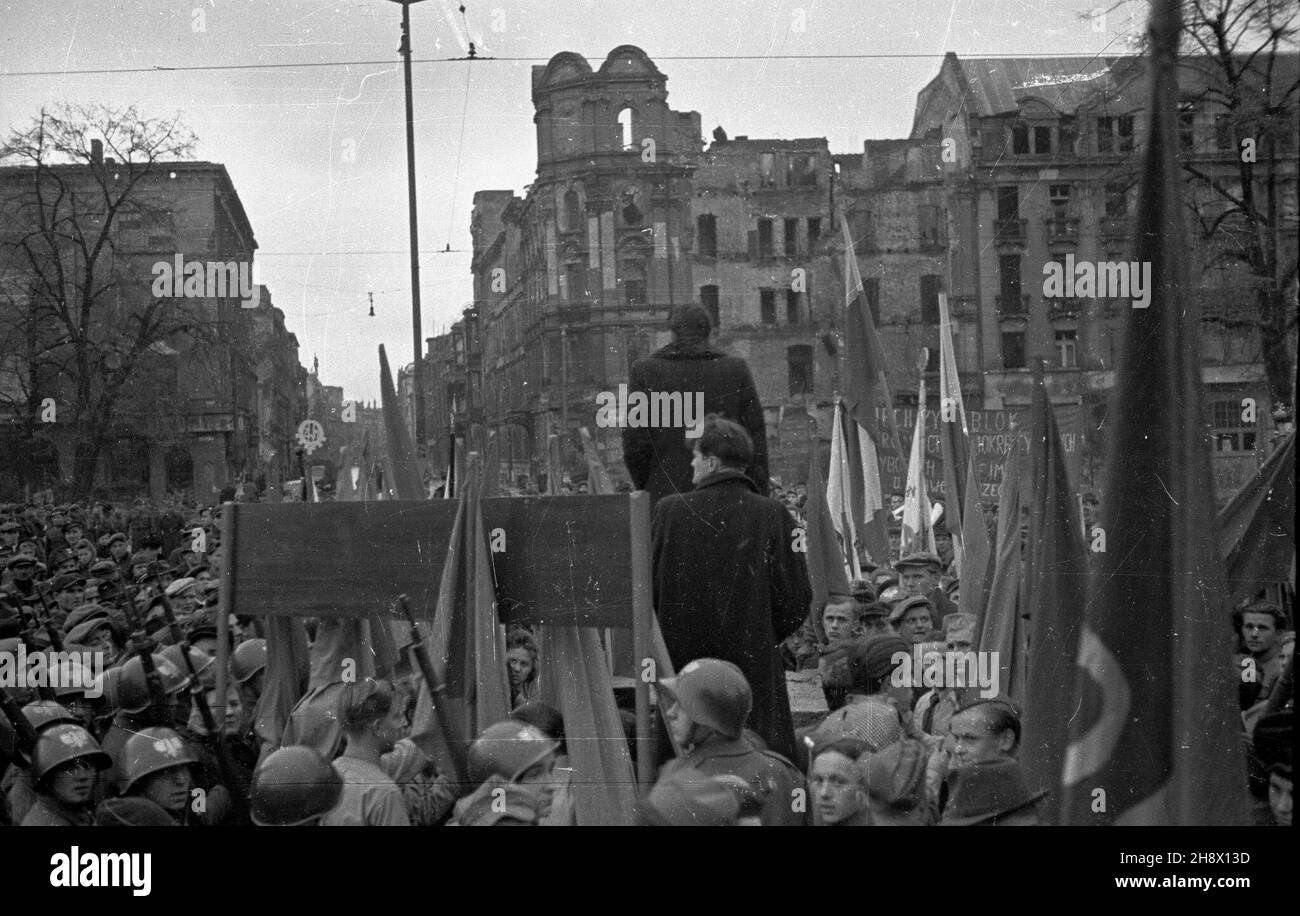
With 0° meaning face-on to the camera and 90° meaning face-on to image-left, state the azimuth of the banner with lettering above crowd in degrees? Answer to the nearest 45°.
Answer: approximately 0°

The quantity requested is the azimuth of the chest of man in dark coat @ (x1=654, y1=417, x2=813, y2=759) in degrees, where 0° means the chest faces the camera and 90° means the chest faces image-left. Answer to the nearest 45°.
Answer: approximately 135°

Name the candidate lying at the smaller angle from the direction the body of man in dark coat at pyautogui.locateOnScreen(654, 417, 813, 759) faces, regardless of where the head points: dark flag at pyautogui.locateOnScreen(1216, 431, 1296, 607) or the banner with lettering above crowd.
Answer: the banner with lettering above crowd

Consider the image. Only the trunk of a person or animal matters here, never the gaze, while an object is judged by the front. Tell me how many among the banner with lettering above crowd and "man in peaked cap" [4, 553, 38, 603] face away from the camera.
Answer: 0

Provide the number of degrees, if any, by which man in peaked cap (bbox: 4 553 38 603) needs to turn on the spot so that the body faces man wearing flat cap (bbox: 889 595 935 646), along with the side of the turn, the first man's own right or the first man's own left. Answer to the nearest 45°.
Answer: approximately 90° to the first man's own left

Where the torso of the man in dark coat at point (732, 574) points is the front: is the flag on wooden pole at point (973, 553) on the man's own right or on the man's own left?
on the man's own right

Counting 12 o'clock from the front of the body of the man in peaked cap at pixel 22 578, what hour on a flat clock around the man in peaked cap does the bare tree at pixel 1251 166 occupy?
The bare tree is roughly at 10 o'clock from the man in peaked cap.
